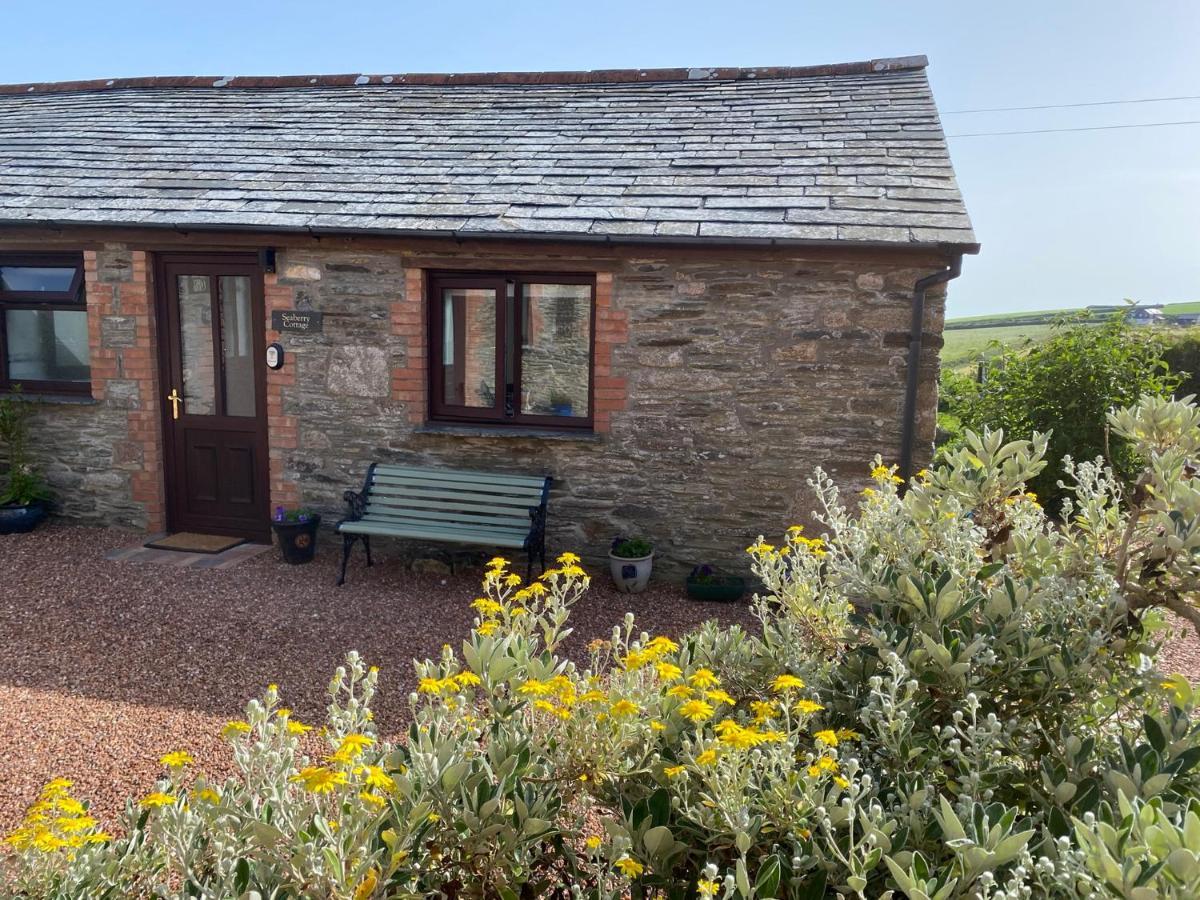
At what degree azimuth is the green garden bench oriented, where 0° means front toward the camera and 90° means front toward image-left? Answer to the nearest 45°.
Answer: approximately 0°

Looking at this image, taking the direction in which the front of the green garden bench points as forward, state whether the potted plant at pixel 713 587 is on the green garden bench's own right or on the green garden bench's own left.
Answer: on the green garden bench's own left

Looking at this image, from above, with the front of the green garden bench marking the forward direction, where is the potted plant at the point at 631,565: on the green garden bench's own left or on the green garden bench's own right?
on the green garden bench's own left

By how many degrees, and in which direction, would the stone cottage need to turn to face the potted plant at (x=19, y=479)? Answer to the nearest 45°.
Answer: approximately 90° to its right

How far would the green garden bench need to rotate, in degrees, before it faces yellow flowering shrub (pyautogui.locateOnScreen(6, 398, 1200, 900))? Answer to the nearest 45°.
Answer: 0° — it already faces it

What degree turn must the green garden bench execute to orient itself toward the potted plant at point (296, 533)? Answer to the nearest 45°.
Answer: approximately 90° to its right

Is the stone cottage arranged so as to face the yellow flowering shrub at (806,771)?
yes
